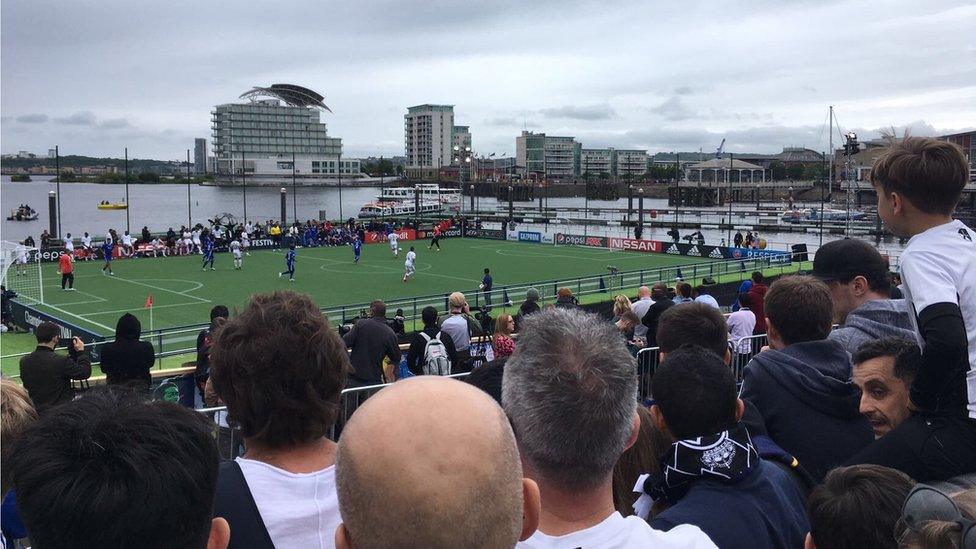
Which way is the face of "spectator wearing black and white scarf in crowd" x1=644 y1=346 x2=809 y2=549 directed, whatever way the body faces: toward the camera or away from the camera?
away from the camera

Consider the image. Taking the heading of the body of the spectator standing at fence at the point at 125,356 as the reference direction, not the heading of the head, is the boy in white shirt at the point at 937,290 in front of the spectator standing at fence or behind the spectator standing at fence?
behind

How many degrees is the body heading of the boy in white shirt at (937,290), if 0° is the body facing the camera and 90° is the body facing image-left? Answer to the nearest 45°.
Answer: approximately 135°

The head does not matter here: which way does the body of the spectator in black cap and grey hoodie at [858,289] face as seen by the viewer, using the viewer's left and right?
facing away from the viewer and to the left of the viewer

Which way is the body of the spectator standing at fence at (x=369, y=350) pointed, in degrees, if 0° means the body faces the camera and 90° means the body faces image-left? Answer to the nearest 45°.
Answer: approximately 180°

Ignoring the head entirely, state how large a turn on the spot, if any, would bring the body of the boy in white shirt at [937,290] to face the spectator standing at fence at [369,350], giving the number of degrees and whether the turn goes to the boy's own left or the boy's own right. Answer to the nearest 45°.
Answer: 0° — they already face them

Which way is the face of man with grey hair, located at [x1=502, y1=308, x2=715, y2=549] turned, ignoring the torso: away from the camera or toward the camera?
away from the camera

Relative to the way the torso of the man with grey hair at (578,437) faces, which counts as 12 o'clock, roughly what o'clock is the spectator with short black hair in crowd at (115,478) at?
The spectator with short black hair in crowd is roughly at 8 o'clock from the man with grey hair.

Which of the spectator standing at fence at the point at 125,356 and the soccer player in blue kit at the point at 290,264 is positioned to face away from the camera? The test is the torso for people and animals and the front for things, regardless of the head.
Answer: the spectator standing at fence

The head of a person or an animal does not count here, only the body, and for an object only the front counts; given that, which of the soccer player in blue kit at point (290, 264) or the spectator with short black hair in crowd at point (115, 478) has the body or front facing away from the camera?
the spectator with short black hair in crowd

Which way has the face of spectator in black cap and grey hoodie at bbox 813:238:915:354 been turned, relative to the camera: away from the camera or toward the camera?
away from the camera

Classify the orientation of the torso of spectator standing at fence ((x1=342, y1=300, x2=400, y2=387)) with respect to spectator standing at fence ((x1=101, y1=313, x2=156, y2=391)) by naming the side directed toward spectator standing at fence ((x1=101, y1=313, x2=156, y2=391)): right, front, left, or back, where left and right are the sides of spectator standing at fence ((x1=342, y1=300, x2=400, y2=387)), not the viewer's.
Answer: left

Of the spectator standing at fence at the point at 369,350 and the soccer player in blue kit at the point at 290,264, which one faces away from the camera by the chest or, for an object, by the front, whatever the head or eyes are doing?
the spectator standing at fence

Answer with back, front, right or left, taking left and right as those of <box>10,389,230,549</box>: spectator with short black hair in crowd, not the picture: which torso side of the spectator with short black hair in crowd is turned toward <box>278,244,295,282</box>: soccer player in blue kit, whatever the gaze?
front

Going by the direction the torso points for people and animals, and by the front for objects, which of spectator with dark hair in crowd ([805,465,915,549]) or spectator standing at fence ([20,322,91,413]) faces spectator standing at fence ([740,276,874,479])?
spectator with dark hair in crowd ([805,465,915,549])

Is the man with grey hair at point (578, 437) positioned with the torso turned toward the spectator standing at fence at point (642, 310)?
yes

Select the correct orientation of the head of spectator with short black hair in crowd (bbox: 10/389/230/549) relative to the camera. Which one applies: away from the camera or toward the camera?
away from the camera

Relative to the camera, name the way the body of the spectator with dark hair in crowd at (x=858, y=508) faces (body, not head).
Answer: away from the camera

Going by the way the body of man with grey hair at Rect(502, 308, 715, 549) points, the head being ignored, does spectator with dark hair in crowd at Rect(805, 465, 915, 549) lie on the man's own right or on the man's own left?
on the man's own right

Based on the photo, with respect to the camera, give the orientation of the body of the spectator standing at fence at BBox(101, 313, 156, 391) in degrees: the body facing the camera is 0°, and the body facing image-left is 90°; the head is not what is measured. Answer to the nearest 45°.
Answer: approximately 180°
